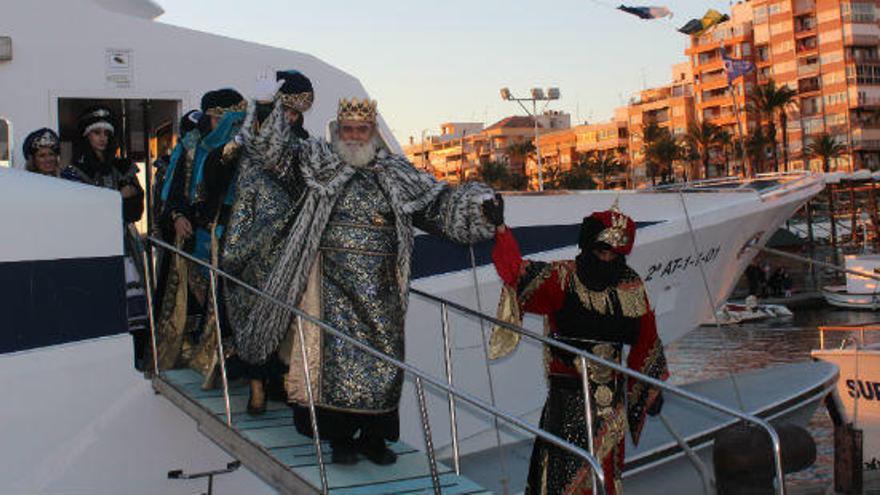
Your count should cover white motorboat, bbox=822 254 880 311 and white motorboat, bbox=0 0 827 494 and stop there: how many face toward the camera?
0

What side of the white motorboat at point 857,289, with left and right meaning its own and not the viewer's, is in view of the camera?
left

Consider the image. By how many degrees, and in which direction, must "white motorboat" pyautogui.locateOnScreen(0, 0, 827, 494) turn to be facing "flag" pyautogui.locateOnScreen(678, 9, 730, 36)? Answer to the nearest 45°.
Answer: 0° — it already faces it

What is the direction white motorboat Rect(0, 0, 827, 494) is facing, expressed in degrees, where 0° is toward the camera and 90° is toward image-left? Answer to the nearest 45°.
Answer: approximately 225°

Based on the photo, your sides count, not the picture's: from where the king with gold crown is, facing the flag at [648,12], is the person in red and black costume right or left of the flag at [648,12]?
right

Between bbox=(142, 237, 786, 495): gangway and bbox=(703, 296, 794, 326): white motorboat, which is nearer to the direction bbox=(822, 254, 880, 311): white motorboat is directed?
the white motorboat

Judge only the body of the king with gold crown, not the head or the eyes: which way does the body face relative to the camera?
toward the camera

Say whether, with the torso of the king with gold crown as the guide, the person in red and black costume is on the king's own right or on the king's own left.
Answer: on the king's own left

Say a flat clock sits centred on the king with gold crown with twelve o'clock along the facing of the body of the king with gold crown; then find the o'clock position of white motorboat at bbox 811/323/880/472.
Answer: The white motorboat is roughly at 7 o'clock from the king with gold crown.

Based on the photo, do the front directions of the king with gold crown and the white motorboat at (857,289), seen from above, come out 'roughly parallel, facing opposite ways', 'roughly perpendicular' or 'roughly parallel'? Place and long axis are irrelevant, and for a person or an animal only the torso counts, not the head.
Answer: roughly perpendicular
